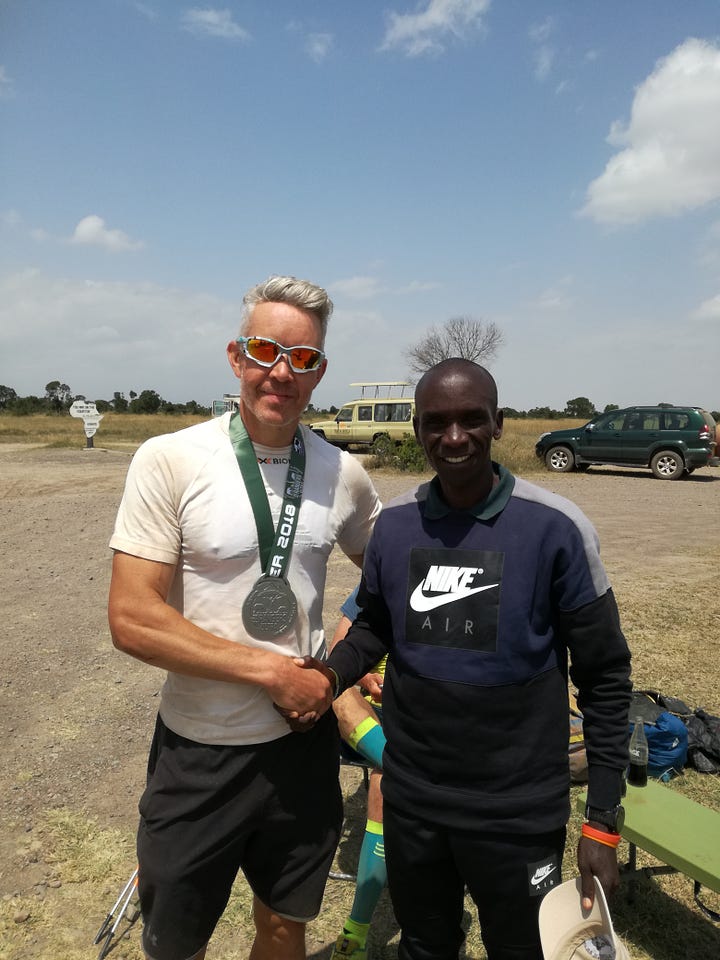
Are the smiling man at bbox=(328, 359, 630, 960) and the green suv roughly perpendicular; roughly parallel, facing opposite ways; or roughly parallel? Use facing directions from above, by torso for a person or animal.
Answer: roughly perpendicular

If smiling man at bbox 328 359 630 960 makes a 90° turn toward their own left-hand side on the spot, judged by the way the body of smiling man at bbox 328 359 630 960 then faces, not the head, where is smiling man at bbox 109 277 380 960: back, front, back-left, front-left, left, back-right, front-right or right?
back

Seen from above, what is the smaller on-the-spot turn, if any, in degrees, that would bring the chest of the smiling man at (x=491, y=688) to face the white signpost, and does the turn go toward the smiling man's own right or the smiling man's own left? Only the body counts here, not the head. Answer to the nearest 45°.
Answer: approximately 135° to the smiling man's own right

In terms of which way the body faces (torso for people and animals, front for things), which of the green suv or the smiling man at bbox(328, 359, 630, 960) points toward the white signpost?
the green suv

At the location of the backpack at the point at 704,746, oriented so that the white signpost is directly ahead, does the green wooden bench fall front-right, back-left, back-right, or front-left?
back-left

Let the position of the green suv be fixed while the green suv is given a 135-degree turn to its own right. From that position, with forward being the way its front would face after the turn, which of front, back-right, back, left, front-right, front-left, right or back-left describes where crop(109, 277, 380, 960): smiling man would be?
back-right

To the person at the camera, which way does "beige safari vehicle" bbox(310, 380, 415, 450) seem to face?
facing to the left of the viewer

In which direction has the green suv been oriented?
to the viewer's left

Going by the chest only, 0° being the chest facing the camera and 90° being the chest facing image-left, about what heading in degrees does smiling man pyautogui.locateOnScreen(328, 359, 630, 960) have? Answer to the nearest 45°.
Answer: approximately 0°

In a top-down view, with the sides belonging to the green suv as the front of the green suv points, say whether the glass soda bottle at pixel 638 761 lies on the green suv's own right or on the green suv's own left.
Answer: on the green suv's own left

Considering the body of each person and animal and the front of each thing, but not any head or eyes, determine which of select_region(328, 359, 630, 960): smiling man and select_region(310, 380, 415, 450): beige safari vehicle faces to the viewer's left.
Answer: the beige safari vehicle
